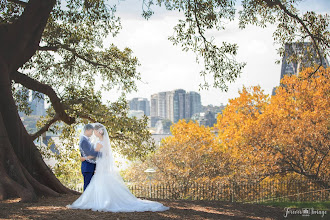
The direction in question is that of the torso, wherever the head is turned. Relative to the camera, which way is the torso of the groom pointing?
to the viewer's right

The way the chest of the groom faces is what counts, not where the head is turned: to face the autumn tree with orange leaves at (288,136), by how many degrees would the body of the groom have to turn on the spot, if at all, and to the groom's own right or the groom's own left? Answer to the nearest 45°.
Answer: approximately 45° to the groom's own left

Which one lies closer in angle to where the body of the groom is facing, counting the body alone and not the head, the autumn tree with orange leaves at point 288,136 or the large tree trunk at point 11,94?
the autumn tree with orange leaves

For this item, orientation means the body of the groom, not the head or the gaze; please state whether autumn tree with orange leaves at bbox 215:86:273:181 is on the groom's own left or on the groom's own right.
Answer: on the groom's own left

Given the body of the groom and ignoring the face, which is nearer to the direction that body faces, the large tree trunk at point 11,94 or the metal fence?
the metal fence

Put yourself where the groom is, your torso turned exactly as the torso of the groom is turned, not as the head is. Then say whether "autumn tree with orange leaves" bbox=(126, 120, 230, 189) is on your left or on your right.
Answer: on your left

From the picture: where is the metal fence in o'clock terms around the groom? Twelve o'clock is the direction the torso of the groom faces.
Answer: The metal fence is roughly at 10 o'clock from the groom.
